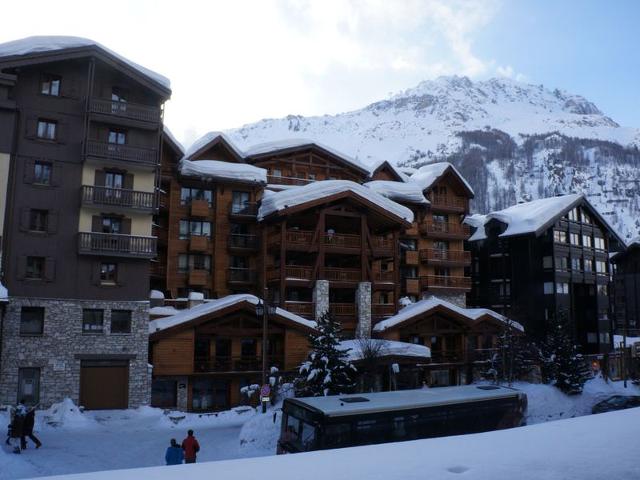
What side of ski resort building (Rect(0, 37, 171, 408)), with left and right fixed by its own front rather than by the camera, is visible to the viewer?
front

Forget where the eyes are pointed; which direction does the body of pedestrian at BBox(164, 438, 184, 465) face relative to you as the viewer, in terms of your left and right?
facing away from the viewer

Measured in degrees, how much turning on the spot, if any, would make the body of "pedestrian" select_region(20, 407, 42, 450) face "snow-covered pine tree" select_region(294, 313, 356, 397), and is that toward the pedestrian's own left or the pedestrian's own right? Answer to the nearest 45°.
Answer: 0° — they already face it

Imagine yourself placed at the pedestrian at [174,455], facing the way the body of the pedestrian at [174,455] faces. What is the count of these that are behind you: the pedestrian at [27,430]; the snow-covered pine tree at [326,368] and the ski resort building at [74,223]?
0

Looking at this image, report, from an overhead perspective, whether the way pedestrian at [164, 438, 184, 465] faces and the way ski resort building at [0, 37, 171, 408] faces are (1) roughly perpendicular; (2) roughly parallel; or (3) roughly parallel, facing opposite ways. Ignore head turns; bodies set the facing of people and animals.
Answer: roughly parallel, facing opposite ways

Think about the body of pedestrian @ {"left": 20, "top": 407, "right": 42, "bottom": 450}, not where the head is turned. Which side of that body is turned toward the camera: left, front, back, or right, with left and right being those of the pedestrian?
right

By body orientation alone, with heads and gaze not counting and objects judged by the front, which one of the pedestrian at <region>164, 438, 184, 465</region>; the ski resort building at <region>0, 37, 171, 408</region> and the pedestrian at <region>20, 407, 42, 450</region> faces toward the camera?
the ski resort building

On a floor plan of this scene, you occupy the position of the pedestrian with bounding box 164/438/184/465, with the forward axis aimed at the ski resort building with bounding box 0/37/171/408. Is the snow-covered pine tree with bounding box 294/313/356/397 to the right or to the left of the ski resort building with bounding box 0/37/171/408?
right

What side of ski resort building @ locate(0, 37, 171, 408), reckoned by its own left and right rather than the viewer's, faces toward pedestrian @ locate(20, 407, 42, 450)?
front

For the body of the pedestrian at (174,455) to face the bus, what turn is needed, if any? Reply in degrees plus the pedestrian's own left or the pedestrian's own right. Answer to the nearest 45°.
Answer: approximately 90° to the pedestrian's own right

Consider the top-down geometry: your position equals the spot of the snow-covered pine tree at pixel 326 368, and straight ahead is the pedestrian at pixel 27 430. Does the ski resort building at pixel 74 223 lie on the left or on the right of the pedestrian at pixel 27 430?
right

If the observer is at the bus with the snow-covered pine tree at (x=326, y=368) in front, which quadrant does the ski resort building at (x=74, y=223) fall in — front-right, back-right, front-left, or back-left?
front-left

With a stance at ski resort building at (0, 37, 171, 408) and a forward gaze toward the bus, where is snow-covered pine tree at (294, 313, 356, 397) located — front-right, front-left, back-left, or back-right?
front-left

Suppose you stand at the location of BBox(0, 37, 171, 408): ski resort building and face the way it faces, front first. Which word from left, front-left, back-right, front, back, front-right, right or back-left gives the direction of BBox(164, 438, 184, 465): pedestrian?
front
